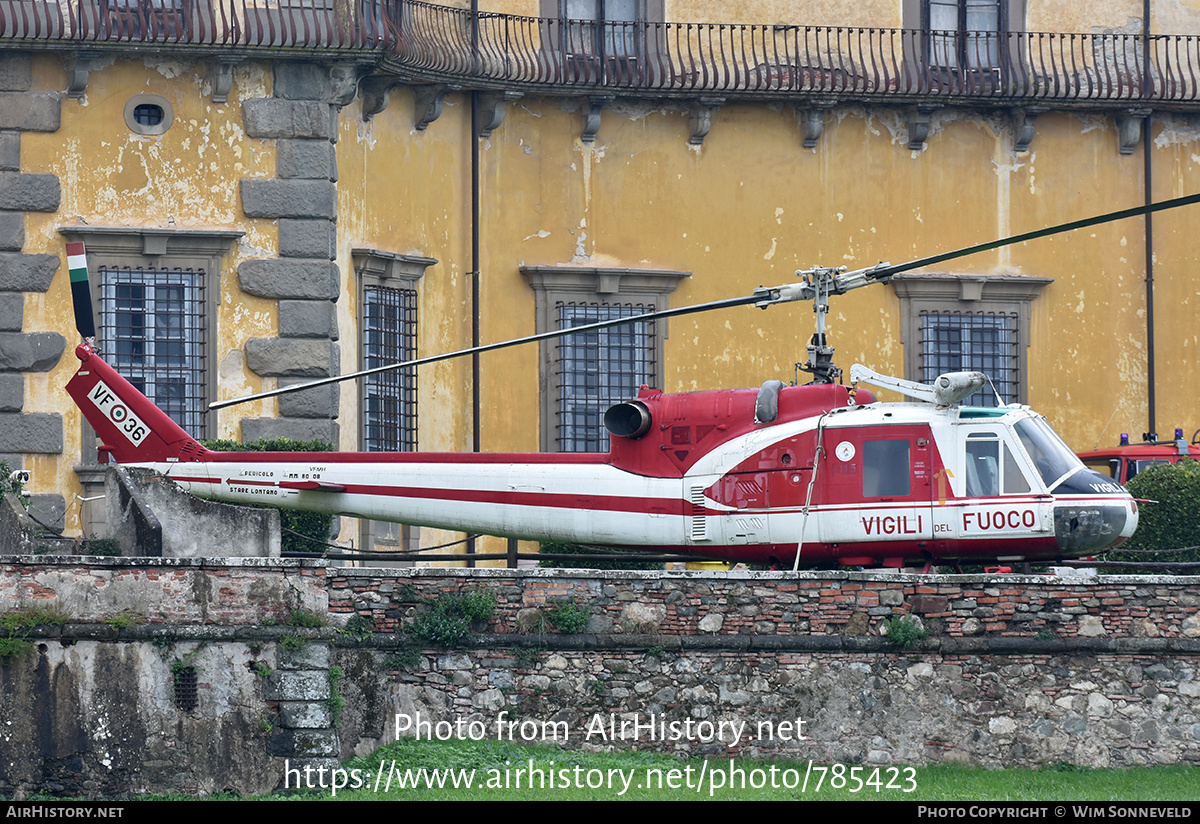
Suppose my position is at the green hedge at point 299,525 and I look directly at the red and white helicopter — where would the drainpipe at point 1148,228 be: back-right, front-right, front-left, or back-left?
front-left

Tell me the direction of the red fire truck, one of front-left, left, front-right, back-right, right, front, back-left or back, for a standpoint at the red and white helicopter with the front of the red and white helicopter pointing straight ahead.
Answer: front-left

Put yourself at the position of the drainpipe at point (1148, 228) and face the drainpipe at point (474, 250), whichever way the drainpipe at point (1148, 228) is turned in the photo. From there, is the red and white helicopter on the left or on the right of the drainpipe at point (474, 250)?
left

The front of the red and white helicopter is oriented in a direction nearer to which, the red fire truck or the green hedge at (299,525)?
the red fire truck

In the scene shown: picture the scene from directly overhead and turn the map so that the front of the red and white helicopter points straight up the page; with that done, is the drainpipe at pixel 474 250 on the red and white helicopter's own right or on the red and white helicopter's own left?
on the red and white helicopter's own left

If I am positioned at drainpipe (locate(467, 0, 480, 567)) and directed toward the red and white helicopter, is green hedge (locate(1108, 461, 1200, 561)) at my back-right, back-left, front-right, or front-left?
front-left

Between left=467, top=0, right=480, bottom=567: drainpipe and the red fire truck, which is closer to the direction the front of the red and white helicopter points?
the red fire truck

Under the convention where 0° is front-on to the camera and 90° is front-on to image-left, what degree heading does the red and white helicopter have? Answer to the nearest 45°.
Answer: approximately 270°

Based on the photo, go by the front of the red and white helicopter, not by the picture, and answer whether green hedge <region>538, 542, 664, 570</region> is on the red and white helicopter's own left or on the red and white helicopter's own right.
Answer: on the red and white helicopter's own left

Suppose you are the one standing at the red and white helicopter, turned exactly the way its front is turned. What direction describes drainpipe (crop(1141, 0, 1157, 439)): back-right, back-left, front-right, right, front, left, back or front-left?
front-left

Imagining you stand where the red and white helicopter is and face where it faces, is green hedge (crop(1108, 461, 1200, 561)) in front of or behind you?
in front
